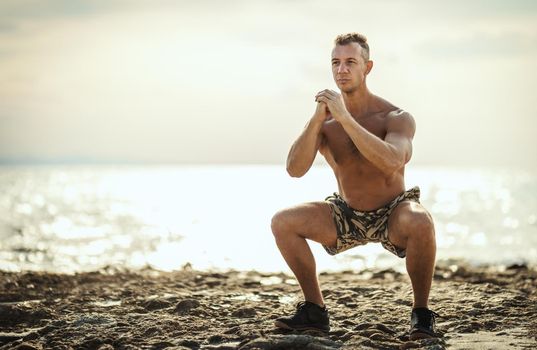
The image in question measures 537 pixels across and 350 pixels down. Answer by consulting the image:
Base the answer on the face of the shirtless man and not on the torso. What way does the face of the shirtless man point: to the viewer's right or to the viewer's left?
to the viewer's left

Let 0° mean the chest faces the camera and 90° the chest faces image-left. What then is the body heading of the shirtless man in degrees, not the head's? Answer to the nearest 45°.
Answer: approximately 45°
